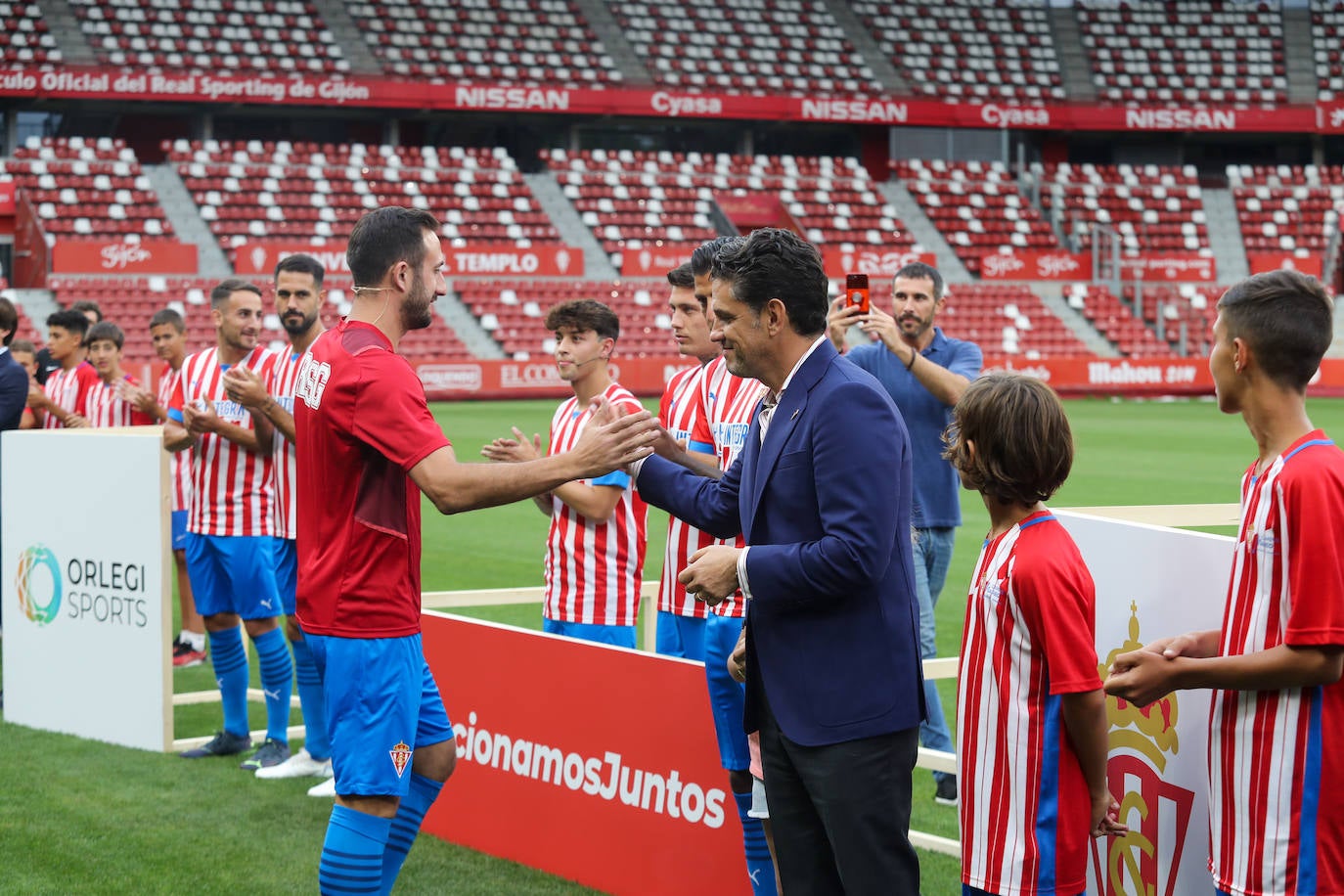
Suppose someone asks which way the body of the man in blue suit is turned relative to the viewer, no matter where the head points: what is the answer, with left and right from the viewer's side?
facing to the left of the viewer

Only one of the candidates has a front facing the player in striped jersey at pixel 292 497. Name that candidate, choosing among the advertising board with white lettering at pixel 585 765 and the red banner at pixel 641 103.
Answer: the red banner

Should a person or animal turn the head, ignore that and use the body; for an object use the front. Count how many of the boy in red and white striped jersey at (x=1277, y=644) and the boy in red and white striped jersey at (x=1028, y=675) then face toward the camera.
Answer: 0

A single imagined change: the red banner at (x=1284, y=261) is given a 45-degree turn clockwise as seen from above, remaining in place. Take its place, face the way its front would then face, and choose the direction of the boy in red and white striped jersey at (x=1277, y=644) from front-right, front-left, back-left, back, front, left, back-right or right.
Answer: front-left

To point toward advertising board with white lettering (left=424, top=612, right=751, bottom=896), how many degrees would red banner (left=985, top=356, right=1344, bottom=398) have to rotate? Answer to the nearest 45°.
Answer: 0° — it already faces it

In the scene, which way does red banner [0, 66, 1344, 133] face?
toward the camera

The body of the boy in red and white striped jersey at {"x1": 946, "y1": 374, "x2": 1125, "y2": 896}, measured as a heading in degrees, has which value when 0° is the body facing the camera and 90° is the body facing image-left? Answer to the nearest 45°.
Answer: approximately 90°

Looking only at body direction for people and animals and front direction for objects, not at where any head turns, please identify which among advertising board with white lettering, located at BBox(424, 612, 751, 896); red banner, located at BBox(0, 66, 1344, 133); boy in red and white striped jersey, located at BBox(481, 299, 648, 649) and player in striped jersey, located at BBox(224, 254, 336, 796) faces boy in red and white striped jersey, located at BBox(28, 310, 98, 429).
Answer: the red banner

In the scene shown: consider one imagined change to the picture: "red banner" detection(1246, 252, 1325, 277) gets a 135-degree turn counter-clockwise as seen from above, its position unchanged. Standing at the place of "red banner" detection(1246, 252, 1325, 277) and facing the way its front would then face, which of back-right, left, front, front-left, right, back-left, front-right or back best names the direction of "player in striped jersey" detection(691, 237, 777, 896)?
back-right

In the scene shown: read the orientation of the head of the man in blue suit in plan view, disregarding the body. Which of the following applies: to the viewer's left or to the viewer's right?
to the viewer's left

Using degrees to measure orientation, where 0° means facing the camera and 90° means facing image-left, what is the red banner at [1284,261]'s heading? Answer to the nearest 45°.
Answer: approximately 0°

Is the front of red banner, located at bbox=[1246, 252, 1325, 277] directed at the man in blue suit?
yes

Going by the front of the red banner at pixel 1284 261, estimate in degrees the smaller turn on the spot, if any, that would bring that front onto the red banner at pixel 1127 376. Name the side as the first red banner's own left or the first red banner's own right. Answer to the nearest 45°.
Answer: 0° — it already faces it

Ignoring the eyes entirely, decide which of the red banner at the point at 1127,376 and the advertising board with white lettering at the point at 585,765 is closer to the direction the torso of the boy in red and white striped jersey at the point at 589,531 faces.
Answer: the advertising board with white lettering

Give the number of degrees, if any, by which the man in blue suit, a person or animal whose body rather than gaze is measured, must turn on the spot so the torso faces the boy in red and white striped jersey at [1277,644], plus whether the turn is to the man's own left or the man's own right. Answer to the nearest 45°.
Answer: approximately 180°

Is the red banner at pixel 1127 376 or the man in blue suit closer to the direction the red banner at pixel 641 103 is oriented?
the man in blue suit

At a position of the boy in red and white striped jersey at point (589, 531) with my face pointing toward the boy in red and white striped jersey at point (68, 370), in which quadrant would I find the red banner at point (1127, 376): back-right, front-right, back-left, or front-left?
front-right

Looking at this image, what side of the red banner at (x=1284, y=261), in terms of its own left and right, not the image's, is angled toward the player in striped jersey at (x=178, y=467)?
front

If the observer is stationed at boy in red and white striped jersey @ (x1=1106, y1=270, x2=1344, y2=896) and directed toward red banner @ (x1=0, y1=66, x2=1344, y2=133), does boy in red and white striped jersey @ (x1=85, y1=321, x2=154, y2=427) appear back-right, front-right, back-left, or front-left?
front-left
